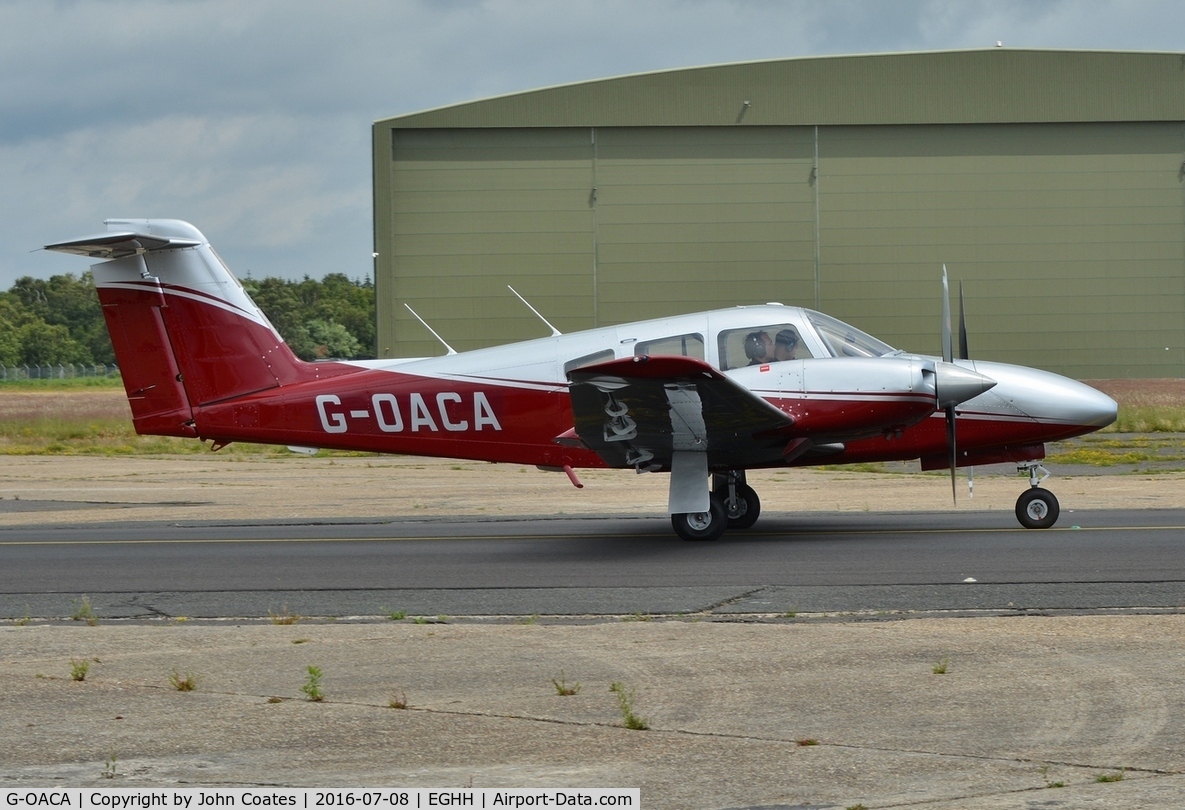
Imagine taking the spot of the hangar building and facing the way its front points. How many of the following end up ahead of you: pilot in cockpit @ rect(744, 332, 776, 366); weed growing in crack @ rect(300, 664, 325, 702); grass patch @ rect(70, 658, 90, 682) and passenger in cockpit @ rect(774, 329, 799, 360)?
4

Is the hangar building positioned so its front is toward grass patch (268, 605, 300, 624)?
yes

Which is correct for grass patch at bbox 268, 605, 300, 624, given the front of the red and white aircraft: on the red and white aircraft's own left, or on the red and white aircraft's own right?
on the red and white aircraft's own right

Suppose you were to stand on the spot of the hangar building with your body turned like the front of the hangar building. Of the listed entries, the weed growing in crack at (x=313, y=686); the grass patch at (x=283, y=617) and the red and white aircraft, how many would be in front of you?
3

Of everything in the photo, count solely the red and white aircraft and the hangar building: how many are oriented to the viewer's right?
1

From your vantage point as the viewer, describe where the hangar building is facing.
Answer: facing the viewer

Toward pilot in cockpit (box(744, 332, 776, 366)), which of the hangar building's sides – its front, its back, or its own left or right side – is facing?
front

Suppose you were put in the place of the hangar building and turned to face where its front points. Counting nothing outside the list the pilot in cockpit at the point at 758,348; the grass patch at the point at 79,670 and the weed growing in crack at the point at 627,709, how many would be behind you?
0

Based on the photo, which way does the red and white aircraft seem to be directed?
to the viewer's right

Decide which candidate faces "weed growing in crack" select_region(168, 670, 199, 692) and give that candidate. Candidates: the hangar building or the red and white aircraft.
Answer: the hangar building

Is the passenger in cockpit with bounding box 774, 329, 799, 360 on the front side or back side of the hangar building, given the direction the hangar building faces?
on the front side

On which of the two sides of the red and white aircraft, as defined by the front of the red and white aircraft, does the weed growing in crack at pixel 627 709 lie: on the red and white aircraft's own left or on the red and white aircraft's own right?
on the red and white aircraft's own right

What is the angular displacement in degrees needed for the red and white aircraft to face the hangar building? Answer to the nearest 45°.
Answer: approximately 90° to its left

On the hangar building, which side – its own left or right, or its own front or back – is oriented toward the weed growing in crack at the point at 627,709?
front

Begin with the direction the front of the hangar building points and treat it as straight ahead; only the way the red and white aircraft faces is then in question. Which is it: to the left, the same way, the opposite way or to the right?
to the left

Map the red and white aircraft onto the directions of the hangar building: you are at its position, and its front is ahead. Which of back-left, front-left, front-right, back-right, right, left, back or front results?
front

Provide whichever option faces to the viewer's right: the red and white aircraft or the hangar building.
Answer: the red and white aircraft
